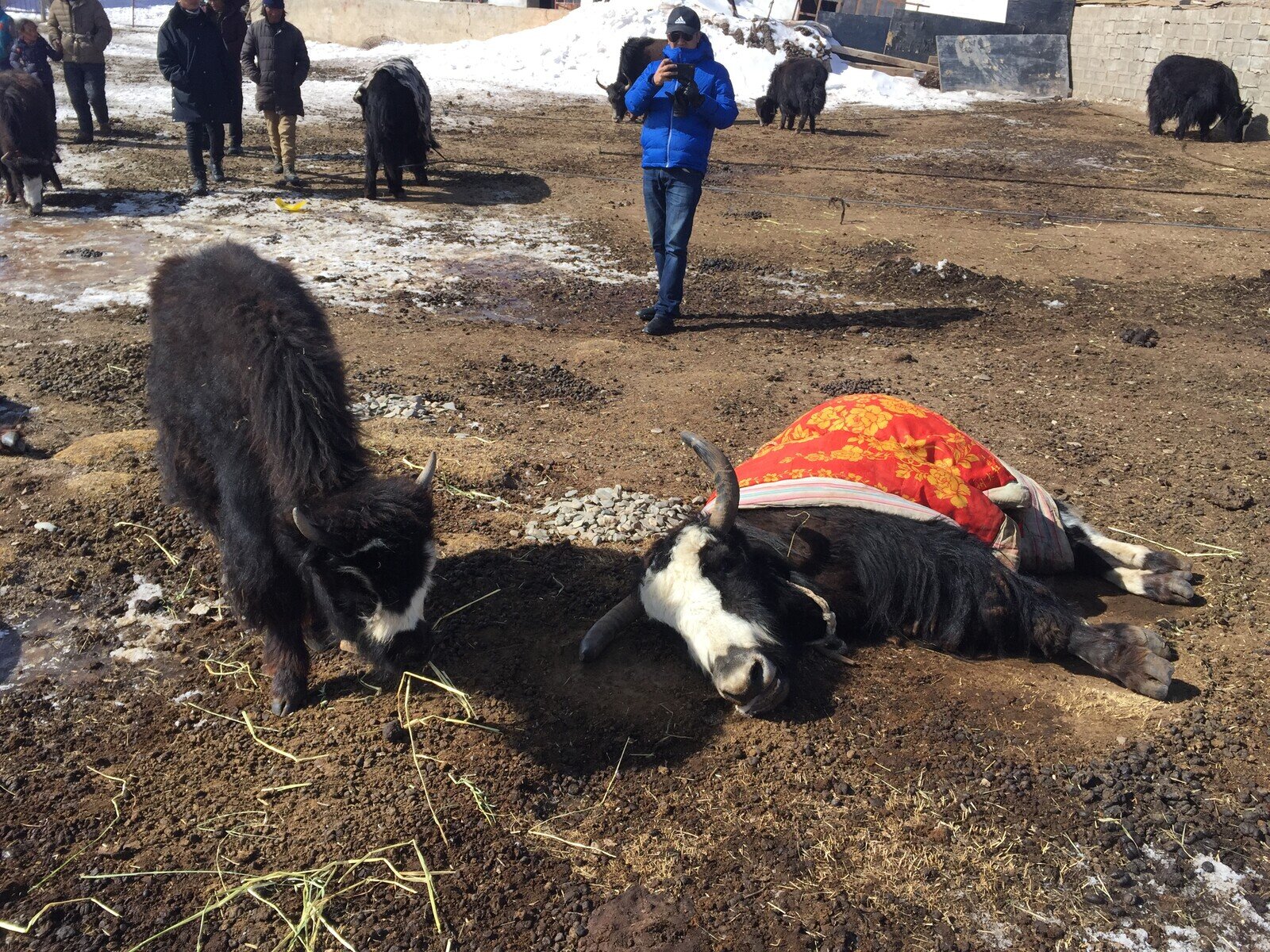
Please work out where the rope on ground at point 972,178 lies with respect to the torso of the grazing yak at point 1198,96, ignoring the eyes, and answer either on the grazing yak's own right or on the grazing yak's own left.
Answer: on the grazing yak's own right

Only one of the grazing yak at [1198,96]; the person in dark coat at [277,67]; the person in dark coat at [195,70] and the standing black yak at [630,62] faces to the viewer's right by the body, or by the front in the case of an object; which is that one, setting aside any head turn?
the grazing yak

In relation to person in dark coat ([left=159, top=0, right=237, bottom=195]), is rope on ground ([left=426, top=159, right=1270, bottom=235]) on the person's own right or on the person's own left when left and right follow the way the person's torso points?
on the person's own left

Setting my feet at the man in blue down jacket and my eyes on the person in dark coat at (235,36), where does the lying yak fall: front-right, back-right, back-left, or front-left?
back-left

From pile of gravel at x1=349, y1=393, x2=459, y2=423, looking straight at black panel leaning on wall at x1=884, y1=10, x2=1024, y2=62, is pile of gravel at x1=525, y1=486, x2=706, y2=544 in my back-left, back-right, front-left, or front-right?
back-right

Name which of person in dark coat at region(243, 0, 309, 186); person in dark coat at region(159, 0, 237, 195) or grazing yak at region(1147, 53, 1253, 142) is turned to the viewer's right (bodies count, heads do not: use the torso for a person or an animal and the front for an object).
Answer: the grazing yak

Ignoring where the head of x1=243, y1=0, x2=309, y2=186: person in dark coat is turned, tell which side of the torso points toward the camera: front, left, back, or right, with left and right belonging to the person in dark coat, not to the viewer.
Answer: front

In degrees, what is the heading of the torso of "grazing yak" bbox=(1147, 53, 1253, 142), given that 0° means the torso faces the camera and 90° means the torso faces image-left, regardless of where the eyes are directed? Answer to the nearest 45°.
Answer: approximately 270°

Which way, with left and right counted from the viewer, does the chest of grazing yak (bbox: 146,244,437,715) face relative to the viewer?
facing the viewer and to the right of the viewer

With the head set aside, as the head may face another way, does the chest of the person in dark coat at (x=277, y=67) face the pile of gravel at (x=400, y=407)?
yes

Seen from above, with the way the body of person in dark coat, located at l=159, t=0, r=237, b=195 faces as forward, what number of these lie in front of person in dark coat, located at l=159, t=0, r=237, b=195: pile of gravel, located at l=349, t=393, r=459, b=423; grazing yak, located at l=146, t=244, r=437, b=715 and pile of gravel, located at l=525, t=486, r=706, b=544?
3

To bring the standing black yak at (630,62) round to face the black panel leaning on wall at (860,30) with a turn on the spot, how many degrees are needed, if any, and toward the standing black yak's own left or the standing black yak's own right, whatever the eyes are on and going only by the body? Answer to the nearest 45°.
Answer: approximately 180°

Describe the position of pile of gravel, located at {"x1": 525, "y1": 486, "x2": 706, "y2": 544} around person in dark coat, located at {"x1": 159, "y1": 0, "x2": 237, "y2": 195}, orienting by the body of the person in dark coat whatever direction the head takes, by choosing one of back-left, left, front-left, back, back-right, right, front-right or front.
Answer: front
